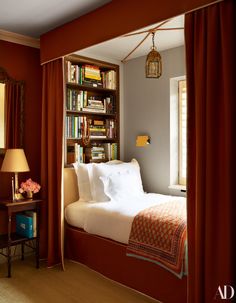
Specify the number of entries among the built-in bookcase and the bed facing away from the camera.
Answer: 0

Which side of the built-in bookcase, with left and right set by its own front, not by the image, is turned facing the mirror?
right

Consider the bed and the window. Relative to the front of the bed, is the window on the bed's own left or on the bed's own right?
on the bed's own left

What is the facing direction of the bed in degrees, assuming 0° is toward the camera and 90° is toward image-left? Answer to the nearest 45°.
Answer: approximately 315°

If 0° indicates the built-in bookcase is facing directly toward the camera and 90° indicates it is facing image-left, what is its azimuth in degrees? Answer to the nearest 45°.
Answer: approximately 315°

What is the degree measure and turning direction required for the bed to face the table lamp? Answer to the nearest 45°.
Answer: approximately 135° to its right
